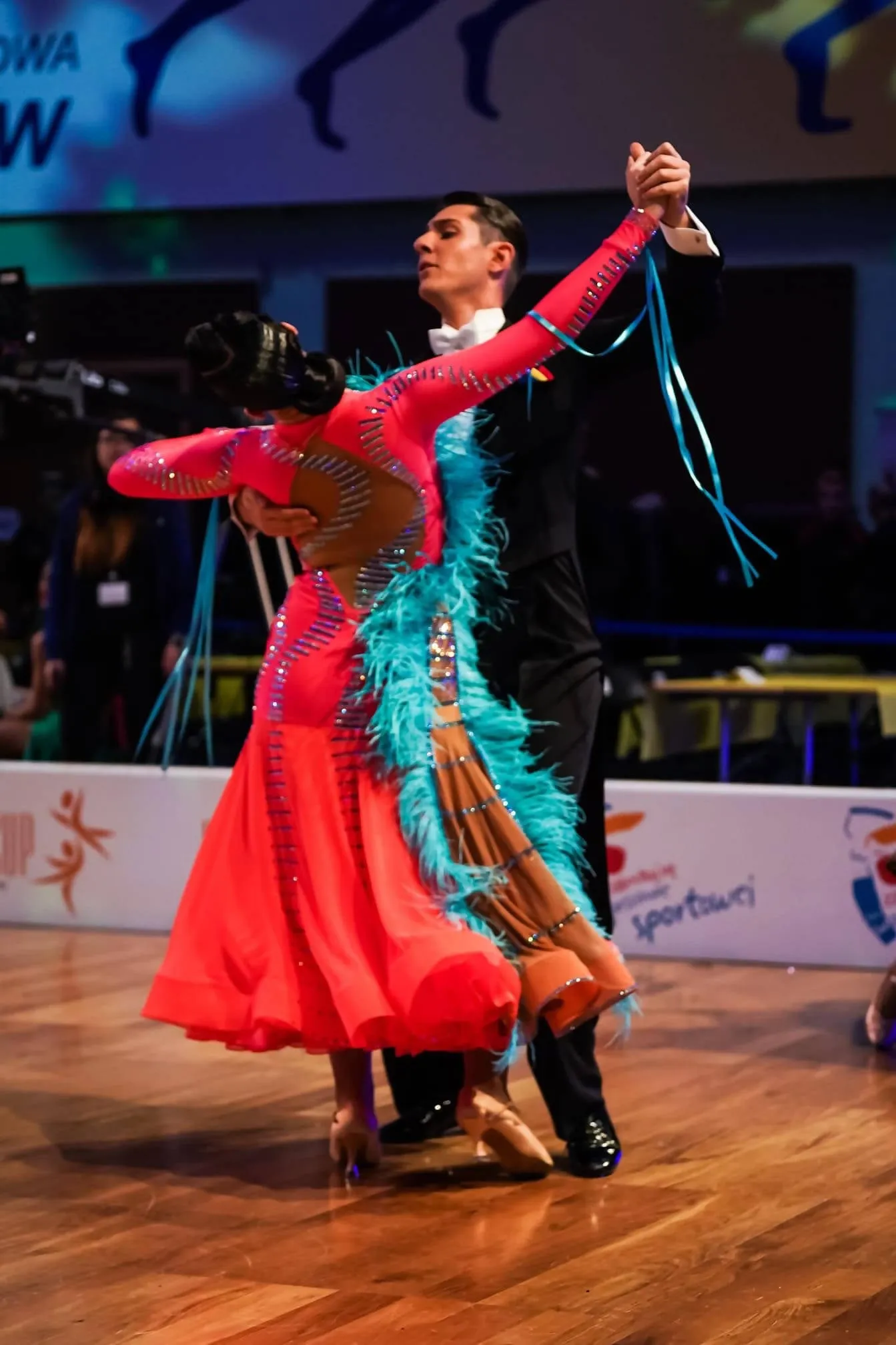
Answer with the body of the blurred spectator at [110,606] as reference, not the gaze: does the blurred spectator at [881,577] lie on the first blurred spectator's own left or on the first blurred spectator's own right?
on the first blurred spectator's own left

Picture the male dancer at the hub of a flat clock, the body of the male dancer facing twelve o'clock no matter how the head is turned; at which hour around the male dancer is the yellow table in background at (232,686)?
The yellow table in background is roughly at 4 o'clock from the male dancer.

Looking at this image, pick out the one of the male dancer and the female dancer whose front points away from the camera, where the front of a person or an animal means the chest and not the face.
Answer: the female dancer

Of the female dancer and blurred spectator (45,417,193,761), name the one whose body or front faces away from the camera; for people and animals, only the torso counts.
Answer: the female dancer

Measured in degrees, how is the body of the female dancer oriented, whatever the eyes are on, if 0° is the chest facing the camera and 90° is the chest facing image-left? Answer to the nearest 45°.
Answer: approximately 180°

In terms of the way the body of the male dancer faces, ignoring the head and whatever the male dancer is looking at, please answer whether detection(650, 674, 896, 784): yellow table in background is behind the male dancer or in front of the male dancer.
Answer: behind

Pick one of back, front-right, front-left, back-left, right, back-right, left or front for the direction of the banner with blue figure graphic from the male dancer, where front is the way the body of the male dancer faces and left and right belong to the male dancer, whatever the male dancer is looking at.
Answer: back-right
